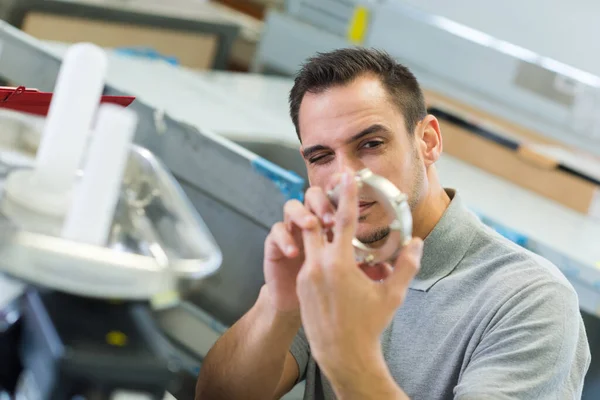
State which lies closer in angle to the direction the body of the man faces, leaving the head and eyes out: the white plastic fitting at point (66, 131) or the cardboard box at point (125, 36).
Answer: the white plastic fitting

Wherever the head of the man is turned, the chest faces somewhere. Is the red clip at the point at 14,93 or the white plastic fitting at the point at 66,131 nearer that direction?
the white plastic fitting

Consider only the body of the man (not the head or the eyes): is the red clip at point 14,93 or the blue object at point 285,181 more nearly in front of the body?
the red clip

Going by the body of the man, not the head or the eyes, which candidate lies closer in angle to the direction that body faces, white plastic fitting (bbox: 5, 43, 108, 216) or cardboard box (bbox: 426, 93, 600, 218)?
the white plastic fitting

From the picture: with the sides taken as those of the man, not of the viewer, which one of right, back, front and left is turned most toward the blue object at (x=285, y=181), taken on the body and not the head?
right

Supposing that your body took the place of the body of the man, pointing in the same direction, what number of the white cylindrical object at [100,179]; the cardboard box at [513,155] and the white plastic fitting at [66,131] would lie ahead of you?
2

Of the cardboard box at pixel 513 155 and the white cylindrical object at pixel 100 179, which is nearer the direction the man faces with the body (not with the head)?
the white cylindrical object

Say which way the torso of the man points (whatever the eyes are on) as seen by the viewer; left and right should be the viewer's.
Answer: facing the viewer and to the left of the viewer

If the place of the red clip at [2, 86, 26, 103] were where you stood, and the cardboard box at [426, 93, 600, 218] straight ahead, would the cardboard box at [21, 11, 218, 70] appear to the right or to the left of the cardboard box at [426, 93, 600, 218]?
left

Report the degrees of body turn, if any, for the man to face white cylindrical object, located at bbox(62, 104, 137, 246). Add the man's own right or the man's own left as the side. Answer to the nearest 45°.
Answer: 0° — they already face it

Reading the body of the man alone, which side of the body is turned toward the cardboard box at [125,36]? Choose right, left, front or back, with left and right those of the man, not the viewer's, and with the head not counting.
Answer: right

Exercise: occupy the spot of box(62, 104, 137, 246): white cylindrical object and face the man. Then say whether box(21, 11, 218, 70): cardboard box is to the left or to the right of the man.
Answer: left

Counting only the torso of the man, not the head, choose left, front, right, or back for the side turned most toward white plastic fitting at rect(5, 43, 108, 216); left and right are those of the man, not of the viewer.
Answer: front

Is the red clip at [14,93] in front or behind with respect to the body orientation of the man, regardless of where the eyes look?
in front
